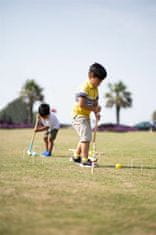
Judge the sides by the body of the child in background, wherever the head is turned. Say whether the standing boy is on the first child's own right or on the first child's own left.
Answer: on the first child's own left

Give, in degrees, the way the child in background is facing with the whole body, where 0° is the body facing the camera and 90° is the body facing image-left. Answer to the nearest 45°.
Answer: approximately 45°
